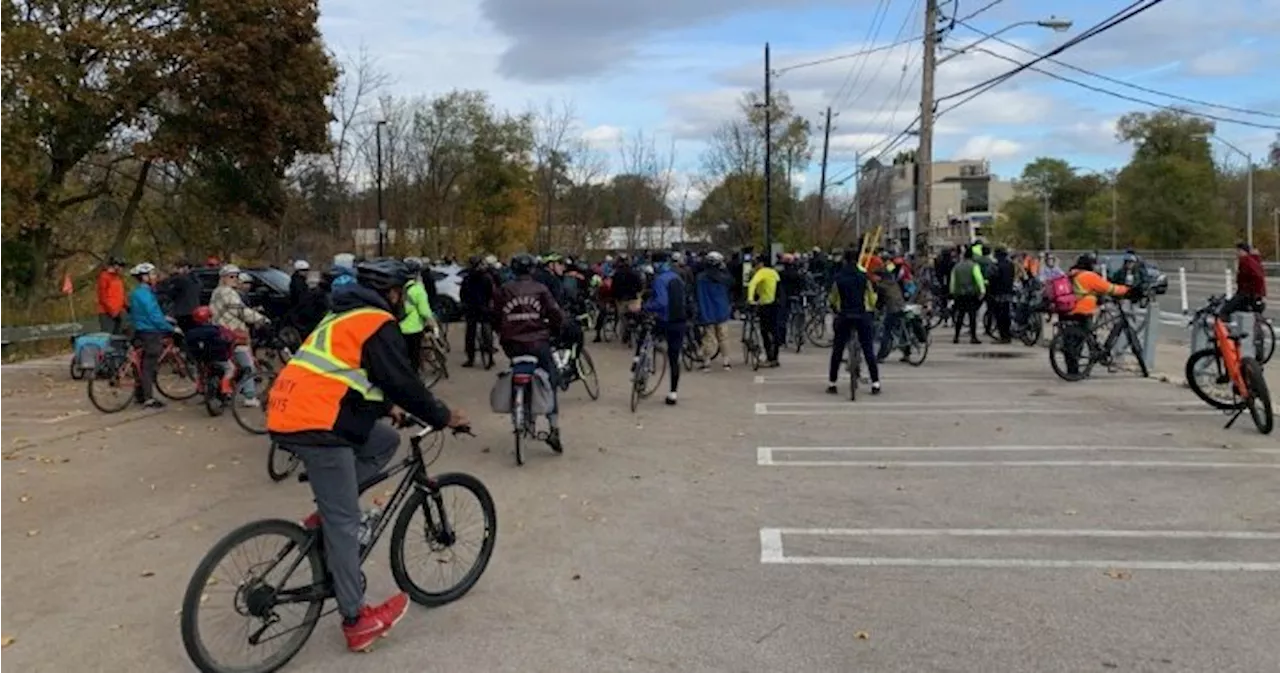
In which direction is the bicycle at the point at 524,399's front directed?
away from the camera

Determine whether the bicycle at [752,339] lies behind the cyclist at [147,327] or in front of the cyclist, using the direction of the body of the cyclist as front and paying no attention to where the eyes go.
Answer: in front

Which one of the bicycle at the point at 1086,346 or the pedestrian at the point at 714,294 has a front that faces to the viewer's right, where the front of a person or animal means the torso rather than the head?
the bicycle

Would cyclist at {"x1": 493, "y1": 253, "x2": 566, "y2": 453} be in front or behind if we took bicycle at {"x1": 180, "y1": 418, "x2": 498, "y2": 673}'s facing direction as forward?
in front

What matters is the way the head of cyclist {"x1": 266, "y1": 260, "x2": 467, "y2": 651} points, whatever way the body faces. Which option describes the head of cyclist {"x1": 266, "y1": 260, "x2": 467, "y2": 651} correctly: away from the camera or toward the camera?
away from the camera

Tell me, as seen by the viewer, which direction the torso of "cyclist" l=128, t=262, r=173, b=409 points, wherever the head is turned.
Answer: to the viewer's right

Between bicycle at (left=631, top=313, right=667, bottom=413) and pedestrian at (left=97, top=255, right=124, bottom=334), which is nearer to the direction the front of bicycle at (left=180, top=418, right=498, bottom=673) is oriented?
the bicycle

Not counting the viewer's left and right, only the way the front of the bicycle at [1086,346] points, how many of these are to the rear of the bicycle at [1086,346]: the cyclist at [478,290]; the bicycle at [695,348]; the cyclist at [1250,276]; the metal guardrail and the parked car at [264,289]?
4

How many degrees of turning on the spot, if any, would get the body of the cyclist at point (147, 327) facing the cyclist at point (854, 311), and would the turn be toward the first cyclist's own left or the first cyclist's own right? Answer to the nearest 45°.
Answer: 0° — they already face them

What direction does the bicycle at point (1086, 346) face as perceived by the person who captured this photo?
facing to the right of the viewer

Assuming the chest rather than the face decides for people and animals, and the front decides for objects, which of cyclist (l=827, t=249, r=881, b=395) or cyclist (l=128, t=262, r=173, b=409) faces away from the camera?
cyclist (l=827, t=249, r=881, b=395)

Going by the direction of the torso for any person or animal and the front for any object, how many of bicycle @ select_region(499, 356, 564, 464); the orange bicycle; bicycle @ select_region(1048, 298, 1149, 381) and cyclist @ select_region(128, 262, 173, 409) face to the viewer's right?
2

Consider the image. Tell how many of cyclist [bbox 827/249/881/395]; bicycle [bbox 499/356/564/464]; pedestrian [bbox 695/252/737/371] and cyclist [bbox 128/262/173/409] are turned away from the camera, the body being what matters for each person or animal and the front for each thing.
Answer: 3

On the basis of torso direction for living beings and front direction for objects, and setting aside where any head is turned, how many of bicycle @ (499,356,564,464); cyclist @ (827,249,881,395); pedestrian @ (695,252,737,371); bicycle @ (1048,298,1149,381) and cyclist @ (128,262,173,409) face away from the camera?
3

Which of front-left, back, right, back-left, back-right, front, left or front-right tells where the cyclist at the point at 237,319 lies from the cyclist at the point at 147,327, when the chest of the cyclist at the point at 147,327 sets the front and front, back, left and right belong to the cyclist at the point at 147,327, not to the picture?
front-right

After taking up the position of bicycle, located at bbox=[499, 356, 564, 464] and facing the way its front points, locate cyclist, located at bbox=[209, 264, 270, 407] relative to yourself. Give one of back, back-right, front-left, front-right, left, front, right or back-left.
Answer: front-left

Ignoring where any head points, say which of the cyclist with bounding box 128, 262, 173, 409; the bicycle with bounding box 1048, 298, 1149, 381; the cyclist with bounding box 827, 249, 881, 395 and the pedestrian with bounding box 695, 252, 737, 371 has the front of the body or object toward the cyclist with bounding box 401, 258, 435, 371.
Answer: the cyclist with bounding box 128, 262, 173, 409

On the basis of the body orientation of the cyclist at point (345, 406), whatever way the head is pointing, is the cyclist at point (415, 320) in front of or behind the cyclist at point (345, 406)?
in front

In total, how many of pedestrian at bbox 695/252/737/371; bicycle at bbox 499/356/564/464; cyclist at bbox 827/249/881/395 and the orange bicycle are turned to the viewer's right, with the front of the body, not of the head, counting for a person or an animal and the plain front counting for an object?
0

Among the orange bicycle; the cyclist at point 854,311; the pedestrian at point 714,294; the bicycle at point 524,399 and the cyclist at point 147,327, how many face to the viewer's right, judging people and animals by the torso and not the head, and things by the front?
1

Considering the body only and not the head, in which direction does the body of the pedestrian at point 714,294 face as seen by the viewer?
away from the camera

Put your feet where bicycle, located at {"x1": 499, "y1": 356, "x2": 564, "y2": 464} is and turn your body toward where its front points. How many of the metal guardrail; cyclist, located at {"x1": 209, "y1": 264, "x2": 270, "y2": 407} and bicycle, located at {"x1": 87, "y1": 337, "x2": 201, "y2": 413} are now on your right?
0

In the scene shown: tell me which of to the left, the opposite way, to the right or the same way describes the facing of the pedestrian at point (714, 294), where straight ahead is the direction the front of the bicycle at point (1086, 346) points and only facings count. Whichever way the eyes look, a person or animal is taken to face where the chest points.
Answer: to the left
